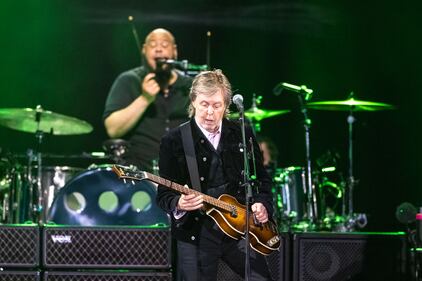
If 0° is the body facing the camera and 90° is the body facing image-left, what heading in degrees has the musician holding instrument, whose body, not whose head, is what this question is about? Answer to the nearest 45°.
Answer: approximately 0°

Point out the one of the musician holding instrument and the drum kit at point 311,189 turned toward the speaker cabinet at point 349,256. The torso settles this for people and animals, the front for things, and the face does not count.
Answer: the drum kit

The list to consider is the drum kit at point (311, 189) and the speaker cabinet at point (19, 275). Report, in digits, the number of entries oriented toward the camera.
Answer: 2

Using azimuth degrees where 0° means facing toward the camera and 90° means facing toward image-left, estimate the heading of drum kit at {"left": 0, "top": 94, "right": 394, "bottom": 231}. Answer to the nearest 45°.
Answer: approximately 0°

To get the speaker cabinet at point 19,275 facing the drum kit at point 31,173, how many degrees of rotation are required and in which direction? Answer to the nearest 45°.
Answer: approximately 180°

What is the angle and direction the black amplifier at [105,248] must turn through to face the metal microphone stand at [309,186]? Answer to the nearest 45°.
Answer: approximately 135° to its left

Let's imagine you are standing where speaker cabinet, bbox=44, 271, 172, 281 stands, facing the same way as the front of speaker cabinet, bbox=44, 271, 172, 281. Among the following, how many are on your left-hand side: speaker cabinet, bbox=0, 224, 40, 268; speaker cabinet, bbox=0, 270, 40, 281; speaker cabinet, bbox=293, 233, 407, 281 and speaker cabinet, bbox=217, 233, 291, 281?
2

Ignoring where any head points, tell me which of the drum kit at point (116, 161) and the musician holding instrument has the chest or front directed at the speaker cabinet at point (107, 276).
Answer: the drum kit

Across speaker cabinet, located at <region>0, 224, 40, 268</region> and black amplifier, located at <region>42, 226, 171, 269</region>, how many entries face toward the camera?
2

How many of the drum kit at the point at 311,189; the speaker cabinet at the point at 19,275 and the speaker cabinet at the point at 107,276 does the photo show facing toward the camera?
3

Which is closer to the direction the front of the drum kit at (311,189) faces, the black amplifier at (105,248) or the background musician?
the black amplifier

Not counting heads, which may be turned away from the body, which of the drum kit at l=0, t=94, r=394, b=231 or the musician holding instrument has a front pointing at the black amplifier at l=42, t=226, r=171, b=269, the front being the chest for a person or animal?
the drum kit

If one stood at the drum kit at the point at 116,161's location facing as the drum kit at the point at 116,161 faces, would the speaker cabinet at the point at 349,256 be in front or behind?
in front
